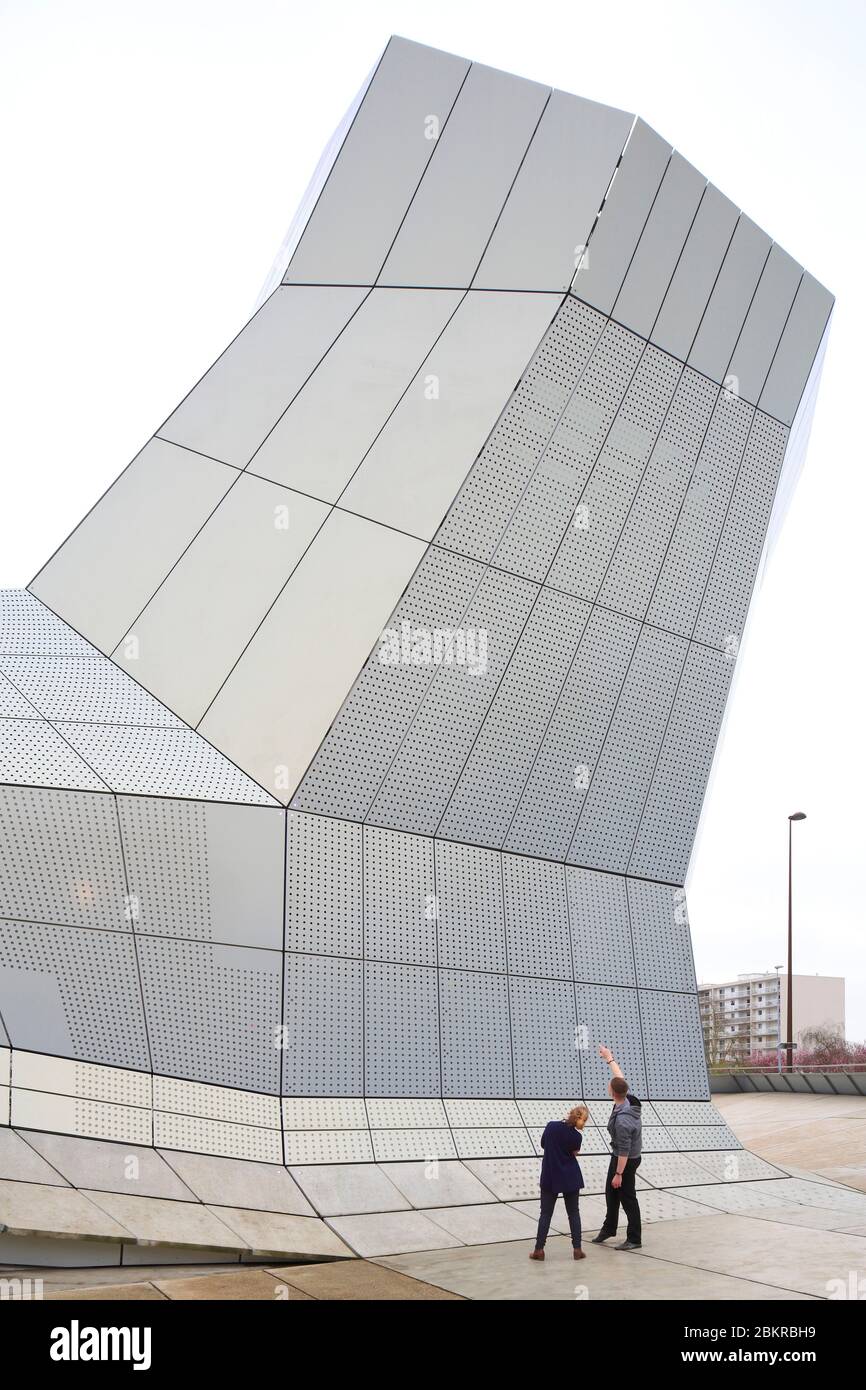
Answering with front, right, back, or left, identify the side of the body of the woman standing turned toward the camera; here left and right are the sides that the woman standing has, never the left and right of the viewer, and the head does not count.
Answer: back

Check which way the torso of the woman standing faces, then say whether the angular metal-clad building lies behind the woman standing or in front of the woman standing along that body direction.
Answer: in front
